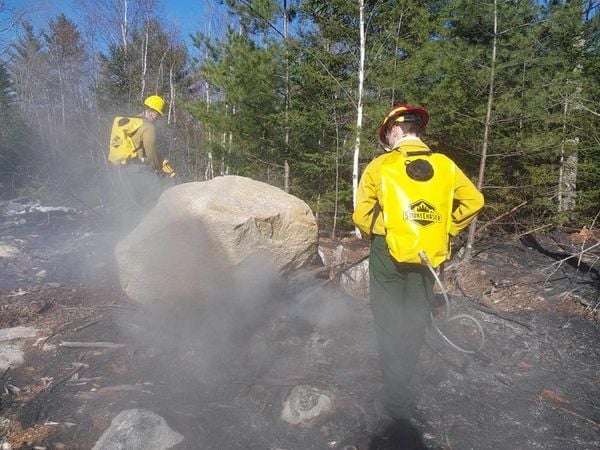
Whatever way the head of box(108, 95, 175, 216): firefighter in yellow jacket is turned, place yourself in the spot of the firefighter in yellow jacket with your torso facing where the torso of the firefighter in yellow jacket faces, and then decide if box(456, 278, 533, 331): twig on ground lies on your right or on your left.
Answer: on your right

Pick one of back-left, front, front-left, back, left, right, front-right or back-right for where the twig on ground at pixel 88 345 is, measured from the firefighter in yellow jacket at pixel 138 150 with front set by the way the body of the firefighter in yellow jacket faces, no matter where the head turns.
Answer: back-right

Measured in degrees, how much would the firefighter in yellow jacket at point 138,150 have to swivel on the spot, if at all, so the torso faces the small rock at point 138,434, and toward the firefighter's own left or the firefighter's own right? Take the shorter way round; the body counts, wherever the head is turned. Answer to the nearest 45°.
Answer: approximately 135° to the firefighter's own right

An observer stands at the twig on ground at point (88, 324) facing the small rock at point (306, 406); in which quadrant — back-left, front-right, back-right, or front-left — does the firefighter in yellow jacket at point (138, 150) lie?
back-left

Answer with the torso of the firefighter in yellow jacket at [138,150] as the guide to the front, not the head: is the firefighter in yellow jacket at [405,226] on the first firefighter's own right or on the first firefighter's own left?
on the first firefighter's own right

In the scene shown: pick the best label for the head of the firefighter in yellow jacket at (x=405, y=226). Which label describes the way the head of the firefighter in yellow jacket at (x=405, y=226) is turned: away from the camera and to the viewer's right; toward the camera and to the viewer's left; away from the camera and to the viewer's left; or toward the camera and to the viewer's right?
away from the camera and to the viewer's left

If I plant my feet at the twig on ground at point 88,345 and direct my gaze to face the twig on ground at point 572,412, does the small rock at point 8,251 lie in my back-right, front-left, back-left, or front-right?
back-left

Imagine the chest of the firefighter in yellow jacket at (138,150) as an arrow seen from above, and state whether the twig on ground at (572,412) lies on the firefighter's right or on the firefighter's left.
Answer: on the firefighter's right

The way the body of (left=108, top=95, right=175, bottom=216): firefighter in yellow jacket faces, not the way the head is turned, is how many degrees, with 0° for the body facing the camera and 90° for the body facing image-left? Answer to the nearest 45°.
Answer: approximately 225°
